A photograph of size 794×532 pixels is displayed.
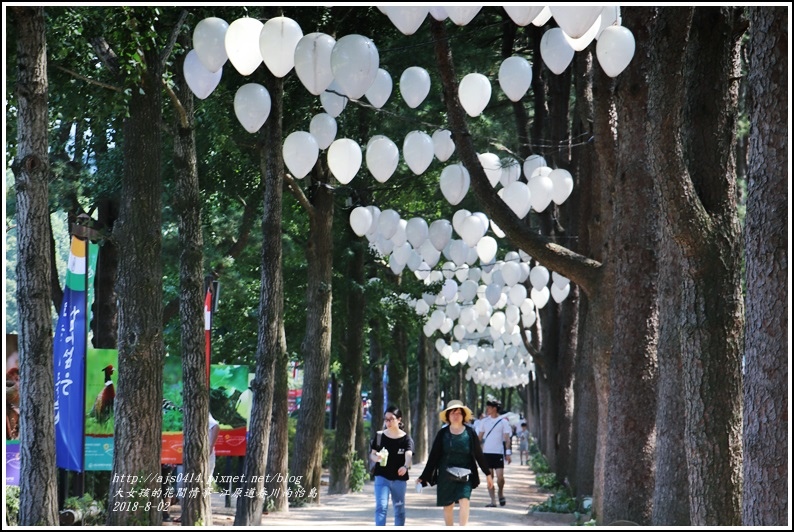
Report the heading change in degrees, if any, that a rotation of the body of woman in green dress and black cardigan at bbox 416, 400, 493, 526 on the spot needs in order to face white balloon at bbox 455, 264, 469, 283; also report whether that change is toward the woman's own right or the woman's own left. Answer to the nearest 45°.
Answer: approximately 180°

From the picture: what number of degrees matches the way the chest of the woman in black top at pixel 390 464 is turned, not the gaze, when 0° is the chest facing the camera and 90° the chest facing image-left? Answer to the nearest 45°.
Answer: approximately 0°

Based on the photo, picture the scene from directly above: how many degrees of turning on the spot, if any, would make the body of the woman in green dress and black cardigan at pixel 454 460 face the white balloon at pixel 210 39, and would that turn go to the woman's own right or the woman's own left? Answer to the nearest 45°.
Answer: approximately 45° to the woman's own right

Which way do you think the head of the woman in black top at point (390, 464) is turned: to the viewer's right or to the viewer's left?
to the viewer's left

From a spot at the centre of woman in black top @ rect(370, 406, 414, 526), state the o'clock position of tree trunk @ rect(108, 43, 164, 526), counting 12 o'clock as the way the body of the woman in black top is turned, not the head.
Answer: The tree trunk is roughly at 2 o'clock from the woman in black top.

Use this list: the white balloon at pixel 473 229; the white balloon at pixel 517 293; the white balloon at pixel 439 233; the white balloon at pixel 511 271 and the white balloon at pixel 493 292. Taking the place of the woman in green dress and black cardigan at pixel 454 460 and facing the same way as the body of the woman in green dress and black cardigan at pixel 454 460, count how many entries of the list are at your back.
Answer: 5

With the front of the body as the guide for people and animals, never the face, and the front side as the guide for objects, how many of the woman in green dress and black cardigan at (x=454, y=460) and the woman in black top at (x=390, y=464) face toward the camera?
2

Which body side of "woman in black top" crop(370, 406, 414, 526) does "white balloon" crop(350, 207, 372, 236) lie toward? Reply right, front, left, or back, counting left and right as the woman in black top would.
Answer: back

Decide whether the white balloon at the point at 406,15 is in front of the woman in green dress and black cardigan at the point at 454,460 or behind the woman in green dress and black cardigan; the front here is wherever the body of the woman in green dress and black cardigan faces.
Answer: in front

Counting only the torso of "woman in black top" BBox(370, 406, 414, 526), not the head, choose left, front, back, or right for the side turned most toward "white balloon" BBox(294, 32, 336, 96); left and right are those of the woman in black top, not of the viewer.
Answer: front

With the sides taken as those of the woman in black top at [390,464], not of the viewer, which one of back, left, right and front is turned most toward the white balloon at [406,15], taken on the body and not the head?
front

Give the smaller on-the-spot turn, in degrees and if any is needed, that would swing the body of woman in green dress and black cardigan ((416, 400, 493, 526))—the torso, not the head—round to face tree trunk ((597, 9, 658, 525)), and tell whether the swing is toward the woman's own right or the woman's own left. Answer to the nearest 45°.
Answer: approximately 90° to the woman's own left

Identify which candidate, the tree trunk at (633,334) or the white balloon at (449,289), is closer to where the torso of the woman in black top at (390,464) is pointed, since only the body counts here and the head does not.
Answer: the tree trunk
